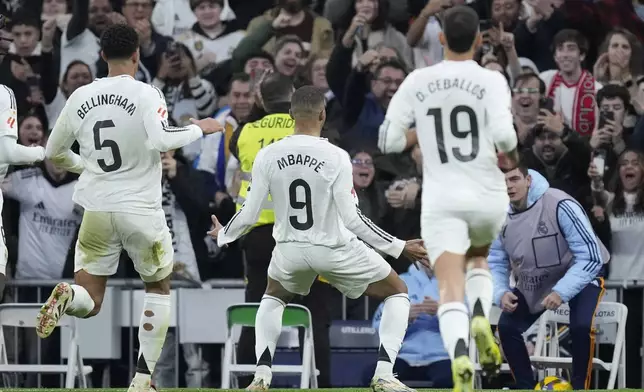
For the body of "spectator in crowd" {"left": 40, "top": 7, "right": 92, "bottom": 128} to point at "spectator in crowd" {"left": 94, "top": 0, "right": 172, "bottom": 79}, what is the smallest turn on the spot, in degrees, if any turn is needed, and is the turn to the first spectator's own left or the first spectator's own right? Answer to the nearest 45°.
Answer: approximately 90° to the first spectator's own left

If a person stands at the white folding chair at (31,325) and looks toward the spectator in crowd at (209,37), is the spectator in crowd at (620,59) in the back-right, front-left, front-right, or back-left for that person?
front-right

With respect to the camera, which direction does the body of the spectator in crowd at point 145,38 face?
toward the camera

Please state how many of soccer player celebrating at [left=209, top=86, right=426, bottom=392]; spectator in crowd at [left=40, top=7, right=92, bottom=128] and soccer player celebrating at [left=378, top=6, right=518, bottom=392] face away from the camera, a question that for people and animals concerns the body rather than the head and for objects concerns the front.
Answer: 2

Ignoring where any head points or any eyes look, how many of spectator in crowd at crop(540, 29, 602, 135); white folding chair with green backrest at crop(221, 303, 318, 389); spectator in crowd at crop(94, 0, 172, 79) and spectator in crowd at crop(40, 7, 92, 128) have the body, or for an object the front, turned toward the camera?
4

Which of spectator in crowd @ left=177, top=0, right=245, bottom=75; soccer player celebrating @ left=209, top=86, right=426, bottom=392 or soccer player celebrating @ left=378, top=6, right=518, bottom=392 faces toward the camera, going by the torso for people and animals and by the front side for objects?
the spectator in crowd

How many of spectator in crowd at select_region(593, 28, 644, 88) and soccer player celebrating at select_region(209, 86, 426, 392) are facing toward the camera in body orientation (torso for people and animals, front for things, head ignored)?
1

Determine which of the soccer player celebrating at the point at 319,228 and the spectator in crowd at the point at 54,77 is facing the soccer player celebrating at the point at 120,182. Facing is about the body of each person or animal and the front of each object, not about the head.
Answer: the spectator in crowd

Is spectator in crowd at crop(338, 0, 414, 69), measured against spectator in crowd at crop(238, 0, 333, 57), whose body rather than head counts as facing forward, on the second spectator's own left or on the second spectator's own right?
on the second spectator's own left

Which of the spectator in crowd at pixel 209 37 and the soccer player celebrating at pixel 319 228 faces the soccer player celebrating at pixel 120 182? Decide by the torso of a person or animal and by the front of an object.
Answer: the spectator in crowd
